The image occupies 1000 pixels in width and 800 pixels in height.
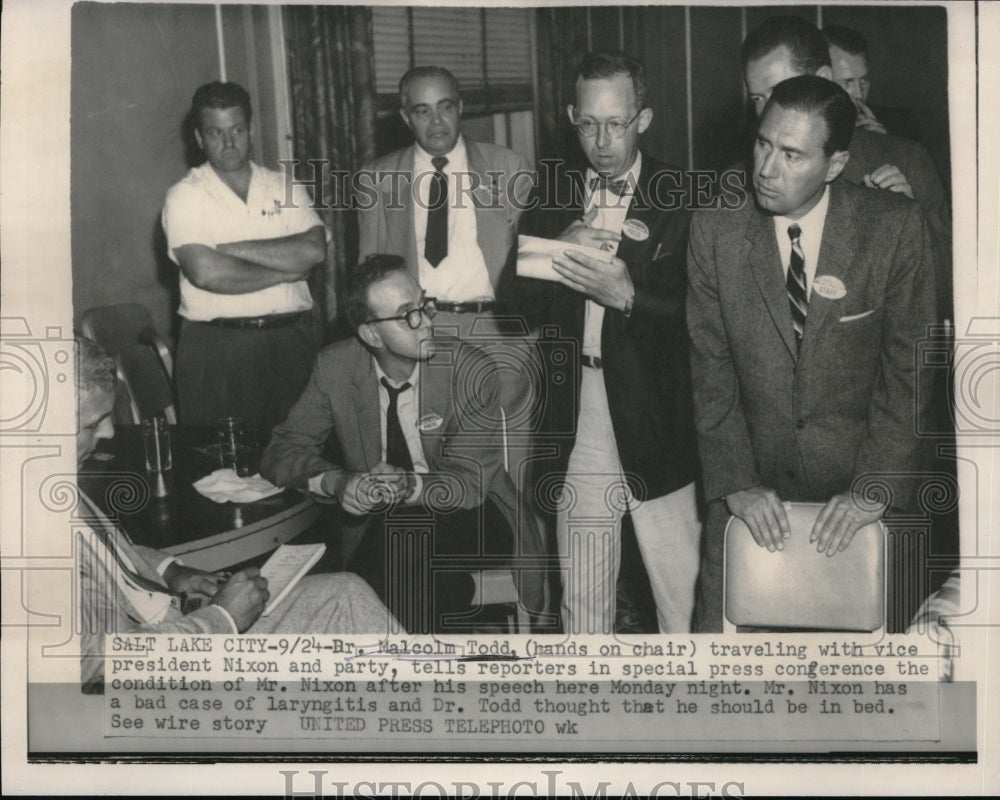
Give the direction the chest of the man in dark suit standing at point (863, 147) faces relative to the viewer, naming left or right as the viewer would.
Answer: facing the viewer and to the left of the viewer

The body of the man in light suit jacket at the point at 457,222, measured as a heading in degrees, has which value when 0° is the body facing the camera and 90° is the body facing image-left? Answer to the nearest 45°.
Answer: approximately 0°

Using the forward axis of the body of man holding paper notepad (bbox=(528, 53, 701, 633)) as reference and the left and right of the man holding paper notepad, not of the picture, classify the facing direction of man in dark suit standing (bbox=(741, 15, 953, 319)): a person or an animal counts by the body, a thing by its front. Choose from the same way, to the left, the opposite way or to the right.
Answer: the same way

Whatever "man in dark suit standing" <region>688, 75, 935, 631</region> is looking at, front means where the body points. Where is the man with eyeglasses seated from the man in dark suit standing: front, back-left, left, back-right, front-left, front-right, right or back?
right

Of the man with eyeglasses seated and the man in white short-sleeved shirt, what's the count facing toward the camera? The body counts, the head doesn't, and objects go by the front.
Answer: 2

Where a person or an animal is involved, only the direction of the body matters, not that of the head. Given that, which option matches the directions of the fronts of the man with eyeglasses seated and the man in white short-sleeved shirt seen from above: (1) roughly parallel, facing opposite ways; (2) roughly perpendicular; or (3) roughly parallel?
roughly parallel

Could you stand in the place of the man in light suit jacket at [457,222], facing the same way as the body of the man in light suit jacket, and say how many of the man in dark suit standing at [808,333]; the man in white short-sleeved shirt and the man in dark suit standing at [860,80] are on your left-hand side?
2

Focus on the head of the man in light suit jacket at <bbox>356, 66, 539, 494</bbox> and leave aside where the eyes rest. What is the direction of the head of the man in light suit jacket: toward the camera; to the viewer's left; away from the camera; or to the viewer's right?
toward the camera

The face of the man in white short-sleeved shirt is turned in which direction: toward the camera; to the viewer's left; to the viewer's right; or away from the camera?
toward the camera

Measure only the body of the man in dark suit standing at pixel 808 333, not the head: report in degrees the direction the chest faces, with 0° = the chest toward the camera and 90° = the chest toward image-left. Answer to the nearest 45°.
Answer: approximately 0°

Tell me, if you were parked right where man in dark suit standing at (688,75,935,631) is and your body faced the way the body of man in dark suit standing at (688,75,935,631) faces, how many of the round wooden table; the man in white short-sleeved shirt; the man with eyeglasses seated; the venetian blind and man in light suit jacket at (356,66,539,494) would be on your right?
5

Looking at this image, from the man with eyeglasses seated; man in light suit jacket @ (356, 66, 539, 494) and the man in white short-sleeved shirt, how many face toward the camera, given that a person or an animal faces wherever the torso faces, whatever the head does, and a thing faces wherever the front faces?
3

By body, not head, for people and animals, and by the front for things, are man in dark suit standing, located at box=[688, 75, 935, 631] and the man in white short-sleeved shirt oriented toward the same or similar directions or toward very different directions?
same or similar directions

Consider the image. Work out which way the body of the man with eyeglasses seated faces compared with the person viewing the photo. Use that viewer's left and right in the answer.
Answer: facing the viewer

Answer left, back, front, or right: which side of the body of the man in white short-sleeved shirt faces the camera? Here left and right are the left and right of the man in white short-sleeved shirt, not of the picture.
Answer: front

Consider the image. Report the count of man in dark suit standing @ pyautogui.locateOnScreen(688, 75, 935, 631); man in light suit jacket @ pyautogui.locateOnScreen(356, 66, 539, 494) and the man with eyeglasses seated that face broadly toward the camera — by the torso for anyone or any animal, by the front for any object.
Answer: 3

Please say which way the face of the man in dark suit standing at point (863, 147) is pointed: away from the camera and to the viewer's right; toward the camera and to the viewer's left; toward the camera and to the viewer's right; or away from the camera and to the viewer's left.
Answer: toward the camera and to the viewer's left

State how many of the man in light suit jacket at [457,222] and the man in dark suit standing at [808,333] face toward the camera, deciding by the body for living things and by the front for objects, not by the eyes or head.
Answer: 2
